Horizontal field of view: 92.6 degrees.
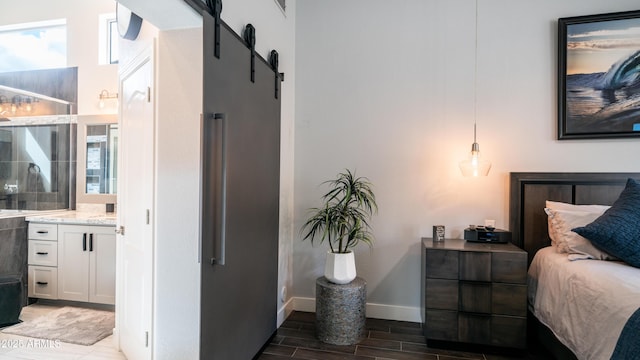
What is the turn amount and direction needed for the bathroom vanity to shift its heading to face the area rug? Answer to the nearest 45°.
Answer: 0° — it already faces it

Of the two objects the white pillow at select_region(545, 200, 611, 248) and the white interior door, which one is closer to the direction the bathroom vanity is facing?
the white interior door

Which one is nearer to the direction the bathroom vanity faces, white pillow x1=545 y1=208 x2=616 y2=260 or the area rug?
the area rug

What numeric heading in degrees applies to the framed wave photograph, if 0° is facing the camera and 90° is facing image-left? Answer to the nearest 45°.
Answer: approximately 45°

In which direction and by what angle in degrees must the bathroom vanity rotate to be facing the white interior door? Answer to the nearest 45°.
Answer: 0° — it already faces it
